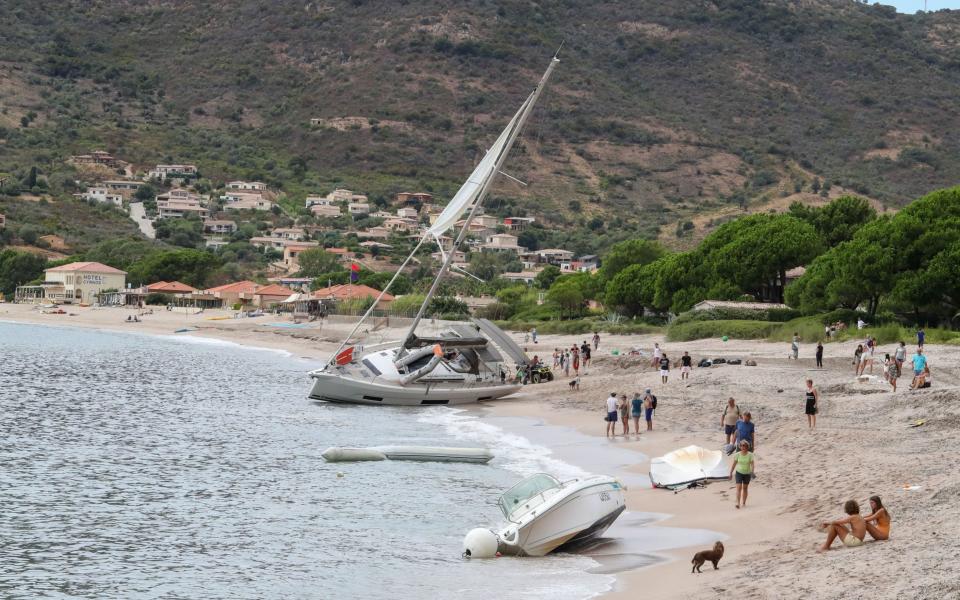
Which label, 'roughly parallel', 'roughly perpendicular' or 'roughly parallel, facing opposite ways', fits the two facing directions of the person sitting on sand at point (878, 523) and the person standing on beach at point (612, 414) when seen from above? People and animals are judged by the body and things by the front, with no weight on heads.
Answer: roughly perpendicular

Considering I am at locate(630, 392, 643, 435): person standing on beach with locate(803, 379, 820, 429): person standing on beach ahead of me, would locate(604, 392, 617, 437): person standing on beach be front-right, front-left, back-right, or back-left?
back-right

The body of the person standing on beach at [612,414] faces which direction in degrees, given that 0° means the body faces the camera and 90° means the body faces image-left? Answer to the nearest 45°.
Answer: approximately 180°

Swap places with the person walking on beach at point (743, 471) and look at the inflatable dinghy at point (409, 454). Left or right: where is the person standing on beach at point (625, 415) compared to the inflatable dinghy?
right

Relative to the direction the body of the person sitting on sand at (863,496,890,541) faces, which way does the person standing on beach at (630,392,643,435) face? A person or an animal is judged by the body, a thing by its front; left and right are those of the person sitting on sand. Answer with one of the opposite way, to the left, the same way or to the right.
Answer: to the right

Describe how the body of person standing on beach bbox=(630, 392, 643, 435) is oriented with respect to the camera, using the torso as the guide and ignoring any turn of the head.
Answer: away from the camera

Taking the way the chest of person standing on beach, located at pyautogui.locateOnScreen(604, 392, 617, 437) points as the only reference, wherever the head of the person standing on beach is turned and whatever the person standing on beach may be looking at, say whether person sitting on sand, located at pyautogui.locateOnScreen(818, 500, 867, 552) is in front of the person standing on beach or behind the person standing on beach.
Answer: behind

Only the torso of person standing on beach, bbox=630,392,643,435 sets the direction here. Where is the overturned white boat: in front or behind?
behind

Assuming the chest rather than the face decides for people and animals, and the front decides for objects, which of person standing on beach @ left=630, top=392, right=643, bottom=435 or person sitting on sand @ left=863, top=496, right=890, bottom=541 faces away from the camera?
the person standing on beach

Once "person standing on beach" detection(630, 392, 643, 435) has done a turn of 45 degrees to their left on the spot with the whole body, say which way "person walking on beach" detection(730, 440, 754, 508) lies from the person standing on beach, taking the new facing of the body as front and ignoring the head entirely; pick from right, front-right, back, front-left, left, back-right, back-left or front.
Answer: back-left

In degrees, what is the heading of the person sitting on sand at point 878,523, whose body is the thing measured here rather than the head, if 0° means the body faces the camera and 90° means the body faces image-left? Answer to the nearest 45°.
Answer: approximately 90°

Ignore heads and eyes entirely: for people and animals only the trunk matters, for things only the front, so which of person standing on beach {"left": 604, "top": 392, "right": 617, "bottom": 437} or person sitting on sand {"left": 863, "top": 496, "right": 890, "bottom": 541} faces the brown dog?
the person sitting on sand

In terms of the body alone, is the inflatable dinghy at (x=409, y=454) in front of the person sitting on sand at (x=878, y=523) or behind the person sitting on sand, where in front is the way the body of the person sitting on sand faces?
in front

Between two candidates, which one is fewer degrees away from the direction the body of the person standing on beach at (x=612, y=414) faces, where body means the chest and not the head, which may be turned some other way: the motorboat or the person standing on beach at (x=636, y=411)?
the person standing on beach
